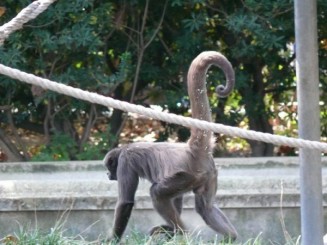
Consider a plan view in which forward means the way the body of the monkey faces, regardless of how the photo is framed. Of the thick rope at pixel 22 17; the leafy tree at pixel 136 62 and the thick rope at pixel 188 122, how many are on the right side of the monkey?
1

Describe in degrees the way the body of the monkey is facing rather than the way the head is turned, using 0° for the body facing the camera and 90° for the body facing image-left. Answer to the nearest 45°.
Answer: approximately 90°

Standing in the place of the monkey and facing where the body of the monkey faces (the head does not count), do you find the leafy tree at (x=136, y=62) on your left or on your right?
on your right

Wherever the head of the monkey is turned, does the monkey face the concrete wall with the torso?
no
